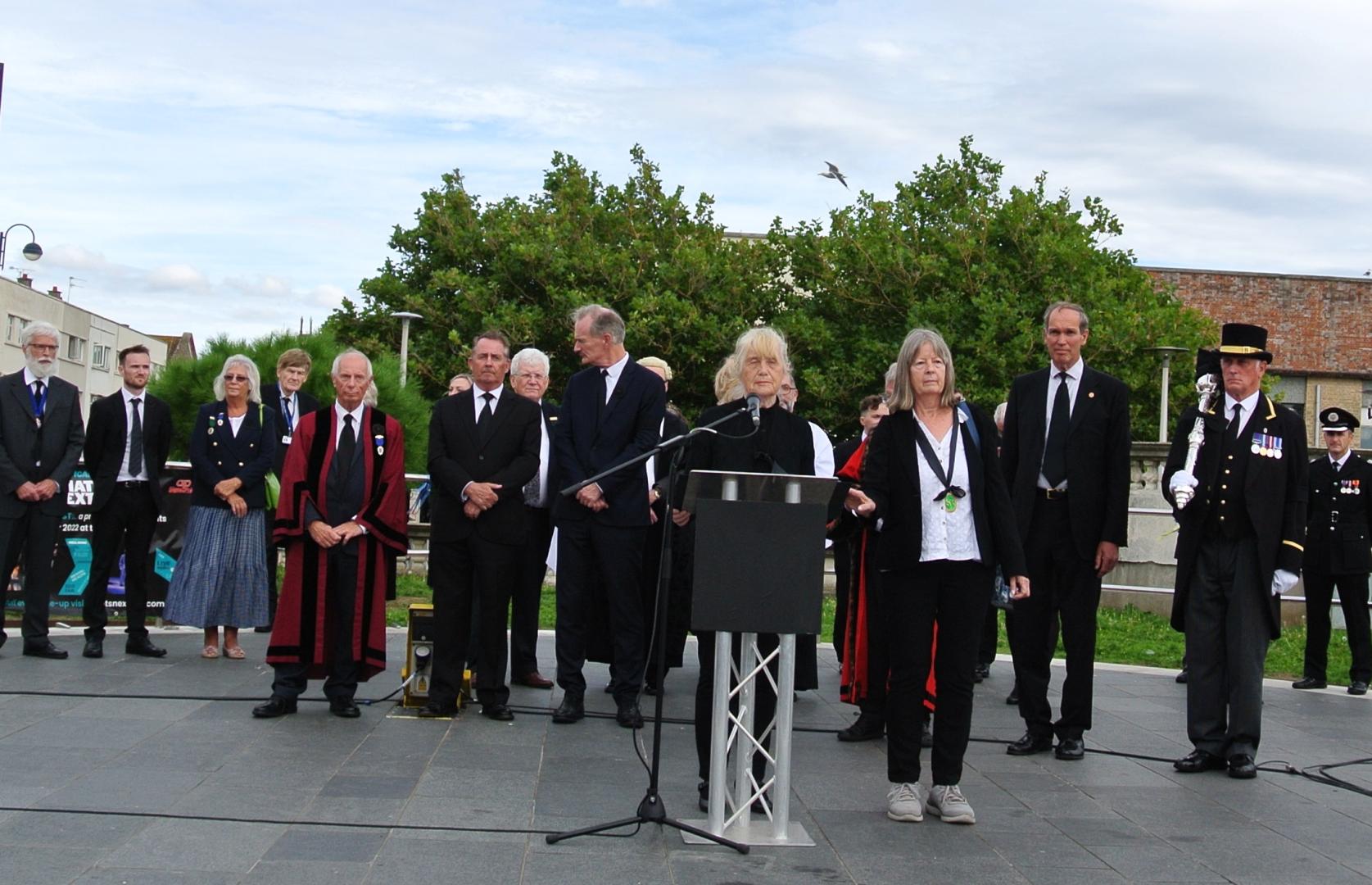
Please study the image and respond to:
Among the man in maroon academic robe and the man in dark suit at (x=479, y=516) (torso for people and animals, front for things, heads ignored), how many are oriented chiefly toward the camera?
2

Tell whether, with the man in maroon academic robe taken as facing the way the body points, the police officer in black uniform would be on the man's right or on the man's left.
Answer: on the man's left

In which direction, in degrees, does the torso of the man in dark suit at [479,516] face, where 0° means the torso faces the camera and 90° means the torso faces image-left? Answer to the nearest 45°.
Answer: approximately 0°

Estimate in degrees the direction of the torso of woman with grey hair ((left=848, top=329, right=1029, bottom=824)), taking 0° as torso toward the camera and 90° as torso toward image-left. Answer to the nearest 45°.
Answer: approximately 0°

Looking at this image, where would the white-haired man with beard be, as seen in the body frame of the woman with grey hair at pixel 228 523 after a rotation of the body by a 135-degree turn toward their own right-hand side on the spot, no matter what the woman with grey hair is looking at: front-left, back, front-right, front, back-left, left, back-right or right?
front-left

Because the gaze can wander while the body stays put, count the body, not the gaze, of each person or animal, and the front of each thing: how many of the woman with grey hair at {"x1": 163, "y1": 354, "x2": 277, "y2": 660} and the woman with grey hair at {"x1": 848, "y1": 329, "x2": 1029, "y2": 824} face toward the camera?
2

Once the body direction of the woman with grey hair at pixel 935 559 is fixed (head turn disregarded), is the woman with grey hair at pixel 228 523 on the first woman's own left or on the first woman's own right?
on the first woman's own right

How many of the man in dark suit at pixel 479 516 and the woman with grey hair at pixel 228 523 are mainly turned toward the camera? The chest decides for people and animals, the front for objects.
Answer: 2

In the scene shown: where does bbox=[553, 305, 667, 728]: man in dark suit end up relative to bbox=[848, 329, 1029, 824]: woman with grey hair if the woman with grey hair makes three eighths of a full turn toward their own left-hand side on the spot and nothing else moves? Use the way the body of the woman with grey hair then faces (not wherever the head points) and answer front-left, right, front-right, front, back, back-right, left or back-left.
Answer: left
